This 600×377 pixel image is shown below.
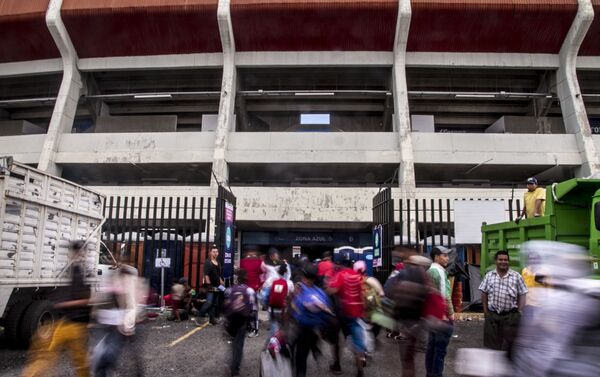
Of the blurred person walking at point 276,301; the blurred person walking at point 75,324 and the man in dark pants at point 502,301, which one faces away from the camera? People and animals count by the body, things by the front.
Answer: the blurred person walking at point 276,301

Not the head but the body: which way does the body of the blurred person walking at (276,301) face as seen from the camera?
away from the camera

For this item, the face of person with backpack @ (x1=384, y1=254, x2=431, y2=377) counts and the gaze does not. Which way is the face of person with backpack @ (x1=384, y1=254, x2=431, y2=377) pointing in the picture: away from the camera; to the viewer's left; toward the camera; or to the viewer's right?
away from the camera

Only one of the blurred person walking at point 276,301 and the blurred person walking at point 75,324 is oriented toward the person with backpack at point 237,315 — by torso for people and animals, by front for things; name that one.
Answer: the blurred person walking at point 75,324

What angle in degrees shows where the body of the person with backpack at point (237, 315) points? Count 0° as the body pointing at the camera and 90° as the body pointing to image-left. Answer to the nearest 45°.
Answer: approximately 180°

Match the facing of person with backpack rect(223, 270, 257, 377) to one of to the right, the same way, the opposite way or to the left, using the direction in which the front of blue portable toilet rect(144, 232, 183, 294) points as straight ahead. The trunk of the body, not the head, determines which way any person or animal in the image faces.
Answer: the opposite way

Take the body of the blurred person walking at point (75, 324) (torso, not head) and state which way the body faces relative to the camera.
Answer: to the viewer's right

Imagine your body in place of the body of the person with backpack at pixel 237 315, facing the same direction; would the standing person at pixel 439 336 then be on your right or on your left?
on your right

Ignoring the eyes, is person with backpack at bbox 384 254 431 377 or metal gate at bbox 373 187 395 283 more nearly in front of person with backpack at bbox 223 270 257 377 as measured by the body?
the metal gate
